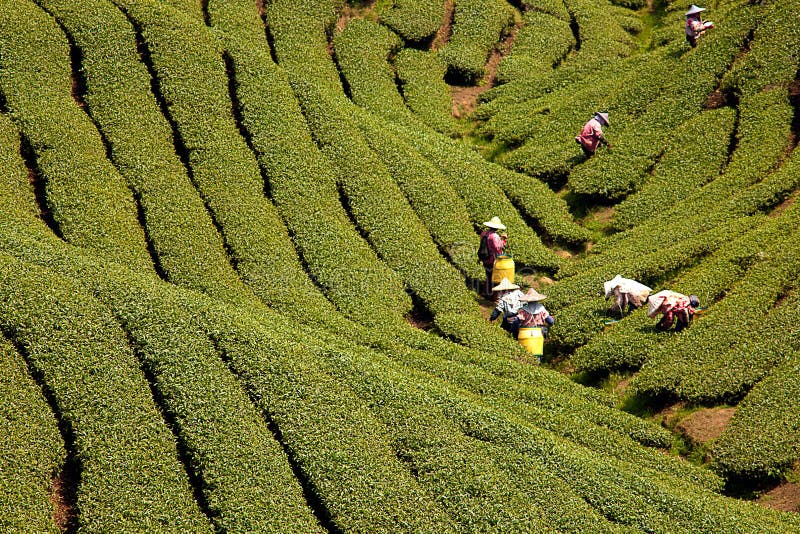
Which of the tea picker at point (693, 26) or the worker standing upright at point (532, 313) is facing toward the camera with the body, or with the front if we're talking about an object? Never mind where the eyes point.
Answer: the worker standing upright

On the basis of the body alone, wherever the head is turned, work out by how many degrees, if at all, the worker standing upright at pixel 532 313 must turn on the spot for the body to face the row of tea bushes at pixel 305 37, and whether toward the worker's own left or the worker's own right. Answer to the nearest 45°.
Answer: approximately 135° to the worker's own right

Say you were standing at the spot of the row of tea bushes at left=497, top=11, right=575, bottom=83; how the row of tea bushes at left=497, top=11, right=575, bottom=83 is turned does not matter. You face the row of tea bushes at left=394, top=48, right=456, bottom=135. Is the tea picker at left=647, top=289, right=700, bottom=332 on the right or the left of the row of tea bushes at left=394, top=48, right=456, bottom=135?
left

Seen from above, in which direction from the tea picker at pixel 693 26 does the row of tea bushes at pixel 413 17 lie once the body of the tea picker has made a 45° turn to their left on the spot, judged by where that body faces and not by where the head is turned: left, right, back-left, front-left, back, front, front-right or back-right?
back-left

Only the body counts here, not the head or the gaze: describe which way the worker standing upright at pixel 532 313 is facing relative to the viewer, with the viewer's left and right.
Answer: facing the viewer

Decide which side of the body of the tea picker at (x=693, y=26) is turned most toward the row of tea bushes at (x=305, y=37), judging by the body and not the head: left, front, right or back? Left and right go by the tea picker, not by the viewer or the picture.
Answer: back

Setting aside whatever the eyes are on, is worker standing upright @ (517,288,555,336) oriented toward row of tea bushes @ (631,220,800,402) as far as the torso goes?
no

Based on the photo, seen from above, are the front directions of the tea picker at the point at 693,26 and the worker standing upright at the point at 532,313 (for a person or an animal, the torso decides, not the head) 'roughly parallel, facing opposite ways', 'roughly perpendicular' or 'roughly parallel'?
roughly perpendicular

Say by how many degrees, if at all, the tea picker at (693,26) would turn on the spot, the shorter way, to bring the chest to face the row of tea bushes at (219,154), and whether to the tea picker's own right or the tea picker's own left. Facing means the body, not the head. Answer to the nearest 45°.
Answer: approximately 135° to the tea picker's own right

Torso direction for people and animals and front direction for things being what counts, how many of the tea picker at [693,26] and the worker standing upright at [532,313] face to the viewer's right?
1

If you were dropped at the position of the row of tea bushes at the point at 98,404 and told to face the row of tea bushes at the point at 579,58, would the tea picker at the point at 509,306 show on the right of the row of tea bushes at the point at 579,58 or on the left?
right

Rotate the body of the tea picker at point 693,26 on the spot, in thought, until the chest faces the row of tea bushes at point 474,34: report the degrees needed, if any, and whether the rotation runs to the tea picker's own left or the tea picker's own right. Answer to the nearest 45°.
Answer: approximately 180°

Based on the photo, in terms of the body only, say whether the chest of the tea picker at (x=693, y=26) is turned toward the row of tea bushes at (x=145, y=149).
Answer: no

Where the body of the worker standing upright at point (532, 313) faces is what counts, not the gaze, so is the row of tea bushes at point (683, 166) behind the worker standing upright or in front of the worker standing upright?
behind
